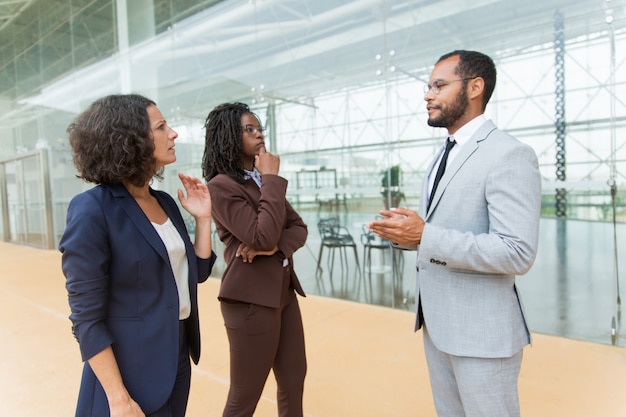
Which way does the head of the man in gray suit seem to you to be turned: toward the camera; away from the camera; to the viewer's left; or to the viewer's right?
to the viewer's left

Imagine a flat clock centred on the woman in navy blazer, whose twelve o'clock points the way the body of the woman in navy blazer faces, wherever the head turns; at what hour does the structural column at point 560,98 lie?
The structural column is roughly at 10 o'clock from the woman in navy blazer.

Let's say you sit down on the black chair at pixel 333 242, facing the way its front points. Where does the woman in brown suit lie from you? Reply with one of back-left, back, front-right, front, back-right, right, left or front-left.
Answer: front-right

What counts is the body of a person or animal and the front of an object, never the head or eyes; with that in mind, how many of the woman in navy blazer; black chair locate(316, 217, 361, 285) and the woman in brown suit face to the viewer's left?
0

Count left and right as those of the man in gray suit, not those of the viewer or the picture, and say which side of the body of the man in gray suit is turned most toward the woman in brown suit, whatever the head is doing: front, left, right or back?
front

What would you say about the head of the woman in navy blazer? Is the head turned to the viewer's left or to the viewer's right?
to the viewer's right

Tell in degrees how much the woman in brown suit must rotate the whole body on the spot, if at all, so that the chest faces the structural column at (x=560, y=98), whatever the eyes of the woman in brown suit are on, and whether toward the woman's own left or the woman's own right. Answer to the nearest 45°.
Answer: approximately 90° to the woman's own left

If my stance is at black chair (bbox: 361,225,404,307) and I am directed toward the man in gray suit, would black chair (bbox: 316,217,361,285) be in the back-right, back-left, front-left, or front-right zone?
back-right

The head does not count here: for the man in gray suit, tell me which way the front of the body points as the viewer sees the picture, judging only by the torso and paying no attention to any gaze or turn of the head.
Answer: to the viewer's left

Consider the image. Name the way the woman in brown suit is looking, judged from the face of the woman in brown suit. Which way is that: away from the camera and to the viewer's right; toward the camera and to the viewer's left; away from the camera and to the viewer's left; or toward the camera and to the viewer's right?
toward the camera and to the viewer's right

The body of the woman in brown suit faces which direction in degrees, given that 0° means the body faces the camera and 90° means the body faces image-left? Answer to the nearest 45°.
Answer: approximately 315°

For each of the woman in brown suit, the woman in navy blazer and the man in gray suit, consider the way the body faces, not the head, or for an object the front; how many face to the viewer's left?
1
